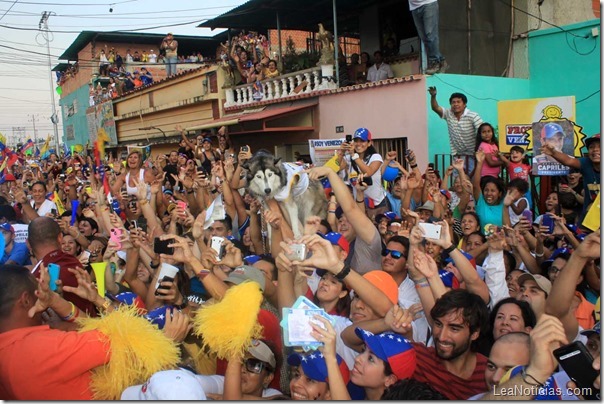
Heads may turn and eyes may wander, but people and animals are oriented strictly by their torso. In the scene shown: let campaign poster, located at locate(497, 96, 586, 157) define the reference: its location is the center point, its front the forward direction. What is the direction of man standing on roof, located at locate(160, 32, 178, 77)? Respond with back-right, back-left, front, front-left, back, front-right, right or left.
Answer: back-right

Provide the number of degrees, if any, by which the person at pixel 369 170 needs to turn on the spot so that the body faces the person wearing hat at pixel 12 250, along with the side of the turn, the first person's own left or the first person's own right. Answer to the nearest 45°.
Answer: approximately 45° to the first person's own right

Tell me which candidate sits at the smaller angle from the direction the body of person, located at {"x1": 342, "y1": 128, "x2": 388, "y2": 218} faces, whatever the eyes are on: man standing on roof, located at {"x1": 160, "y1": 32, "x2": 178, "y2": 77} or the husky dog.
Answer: the husky dog

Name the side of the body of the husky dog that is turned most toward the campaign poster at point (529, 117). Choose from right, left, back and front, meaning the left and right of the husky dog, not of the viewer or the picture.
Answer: back

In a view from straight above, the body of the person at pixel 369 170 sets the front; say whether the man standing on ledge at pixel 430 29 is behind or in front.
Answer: behind

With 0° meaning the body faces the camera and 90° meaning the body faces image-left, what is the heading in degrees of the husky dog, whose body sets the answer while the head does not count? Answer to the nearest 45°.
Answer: approximately 45°

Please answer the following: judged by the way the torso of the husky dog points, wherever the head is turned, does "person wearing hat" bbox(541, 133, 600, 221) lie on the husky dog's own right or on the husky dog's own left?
on the husky dog's own left

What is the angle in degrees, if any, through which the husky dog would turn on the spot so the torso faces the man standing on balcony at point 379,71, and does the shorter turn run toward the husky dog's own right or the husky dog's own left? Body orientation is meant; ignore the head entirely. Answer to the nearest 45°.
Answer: approximately 135° to the husky dog's own right

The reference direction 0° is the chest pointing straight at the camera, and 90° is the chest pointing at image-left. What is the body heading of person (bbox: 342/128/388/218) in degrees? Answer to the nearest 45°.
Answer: approximately 45°

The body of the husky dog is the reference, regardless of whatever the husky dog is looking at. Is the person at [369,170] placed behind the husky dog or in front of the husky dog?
behind

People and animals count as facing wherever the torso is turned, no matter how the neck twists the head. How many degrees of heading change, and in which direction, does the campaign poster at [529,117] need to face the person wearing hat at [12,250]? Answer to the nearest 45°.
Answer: approximately 45° to its right
